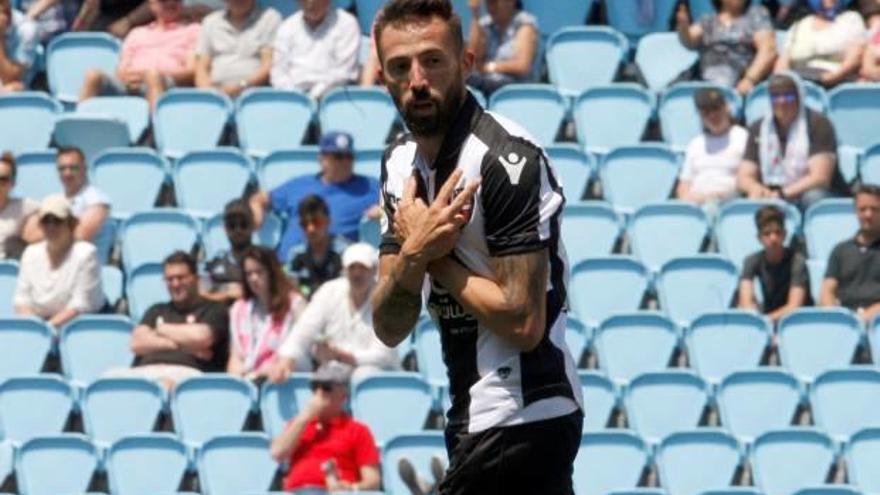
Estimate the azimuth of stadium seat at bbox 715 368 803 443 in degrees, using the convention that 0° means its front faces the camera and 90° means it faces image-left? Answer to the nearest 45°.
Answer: approximately 0°

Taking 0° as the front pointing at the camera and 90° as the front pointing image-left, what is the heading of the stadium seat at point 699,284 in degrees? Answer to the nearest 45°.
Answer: approximately 0°

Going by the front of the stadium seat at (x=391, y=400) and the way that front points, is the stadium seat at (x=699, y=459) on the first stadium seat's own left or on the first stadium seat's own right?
on the first stadium seat's own left

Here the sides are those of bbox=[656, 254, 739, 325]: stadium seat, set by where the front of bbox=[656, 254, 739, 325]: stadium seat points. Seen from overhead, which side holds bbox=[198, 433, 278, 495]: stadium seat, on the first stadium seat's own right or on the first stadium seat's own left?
on the first stadium seat's own right

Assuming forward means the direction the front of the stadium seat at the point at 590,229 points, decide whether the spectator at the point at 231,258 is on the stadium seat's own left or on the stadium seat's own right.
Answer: on the stadium seat's own right

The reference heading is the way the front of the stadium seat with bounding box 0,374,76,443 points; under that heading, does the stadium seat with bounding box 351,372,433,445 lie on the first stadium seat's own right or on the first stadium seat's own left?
on the first stadium seat's own left
